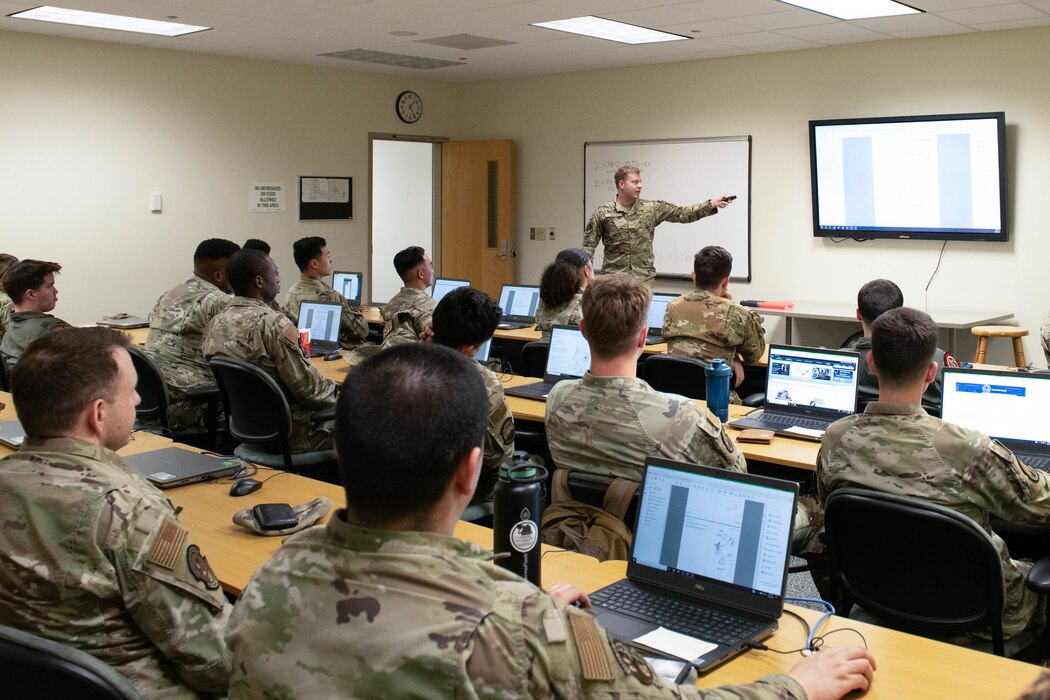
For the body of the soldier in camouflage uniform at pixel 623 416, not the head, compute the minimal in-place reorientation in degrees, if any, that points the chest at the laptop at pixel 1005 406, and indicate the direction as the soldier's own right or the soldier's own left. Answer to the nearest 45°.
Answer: approximately 45° to the soldier's own right

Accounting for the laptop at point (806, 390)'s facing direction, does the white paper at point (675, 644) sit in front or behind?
in front

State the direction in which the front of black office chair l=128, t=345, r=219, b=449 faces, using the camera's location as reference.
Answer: facing away from the viewer and to the right of the viewer

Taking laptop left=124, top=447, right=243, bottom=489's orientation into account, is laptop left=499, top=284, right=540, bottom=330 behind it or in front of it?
behind

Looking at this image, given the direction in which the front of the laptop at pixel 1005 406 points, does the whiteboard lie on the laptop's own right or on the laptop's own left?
on the laptop's own right

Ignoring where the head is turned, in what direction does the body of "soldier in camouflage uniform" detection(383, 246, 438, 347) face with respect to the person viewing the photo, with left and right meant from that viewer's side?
facing away from the viewer and to the right of the viewer

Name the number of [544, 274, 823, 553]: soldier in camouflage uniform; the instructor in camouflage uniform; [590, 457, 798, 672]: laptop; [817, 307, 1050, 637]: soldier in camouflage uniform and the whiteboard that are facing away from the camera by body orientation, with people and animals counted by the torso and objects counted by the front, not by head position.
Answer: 2

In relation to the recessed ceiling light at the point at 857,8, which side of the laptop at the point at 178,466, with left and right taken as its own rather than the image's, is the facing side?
back

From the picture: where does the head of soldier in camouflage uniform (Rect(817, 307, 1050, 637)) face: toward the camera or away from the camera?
away from the camera

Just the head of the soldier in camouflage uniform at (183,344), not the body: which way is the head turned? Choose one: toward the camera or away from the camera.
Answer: away from the camera

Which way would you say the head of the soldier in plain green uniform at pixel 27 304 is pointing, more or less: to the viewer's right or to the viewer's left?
to the viewer's right

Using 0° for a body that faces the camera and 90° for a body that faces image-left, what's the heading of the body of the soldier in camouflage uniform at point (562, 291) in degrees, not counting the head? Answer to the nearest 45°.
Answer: approximately 225°
